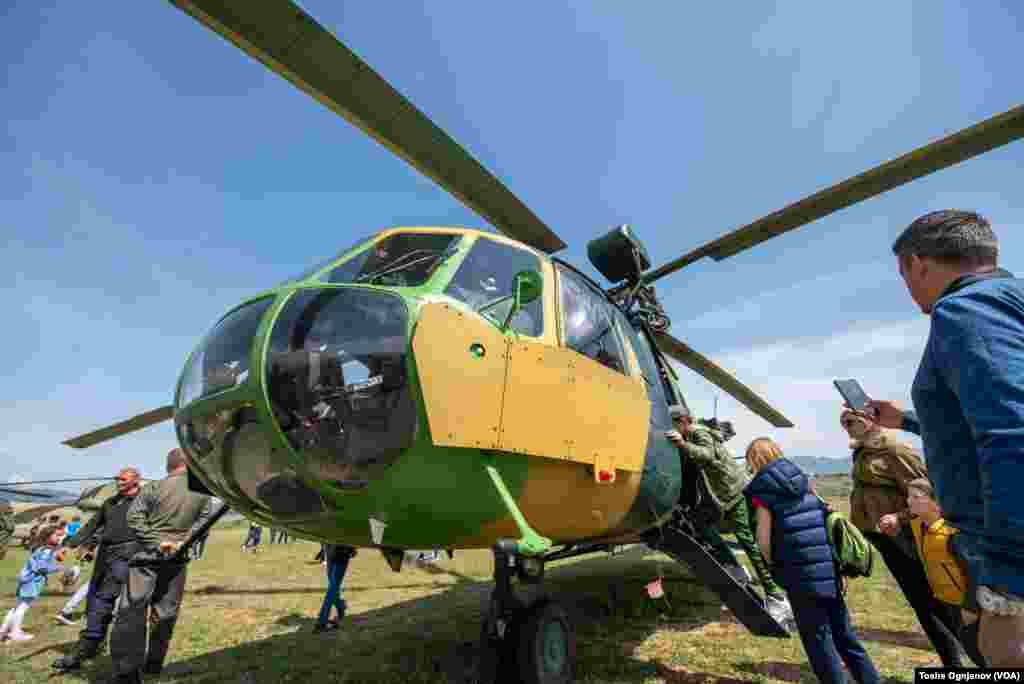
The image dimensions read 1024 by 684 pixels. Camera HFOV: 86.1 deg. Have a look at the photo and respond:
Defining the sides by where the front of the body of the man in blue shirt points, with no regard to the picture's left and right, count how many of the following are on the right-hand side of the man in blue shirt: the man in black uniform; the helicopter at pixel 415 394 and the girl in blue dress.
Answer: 0

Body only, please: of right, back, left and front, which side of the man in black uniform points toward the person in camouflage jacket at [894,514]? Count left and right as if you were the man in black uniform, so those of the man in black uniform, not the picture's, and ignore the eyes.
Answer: left

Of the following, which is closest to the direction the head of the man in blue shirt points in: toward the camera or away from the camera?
away from the camera

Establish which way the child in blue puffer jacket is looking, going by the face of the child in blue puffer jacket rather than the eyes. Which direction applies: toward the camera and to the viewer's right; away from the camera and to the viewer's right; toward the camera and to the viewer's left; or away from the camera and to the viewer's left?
away from the camera and to the viewer's left

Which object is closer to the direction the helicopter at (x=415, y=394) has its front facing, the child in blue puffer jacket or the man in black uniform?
the man in black uniform

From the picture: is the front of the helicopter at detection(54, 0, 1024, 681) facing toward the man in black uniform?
no

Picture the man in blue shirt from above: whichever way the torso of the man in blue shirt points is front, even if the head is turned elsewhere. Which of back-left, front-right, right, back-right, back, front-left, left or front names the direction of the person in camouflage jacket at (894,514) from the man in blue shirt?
front-right

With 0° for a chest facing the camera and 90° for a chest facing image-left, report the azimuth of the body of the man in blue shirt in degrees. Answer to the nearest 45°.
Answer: approximately 135°

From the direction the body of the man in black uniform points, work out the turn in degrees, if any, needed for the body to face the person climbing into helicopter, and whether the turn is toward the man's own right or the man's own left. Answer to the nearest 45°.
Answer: approximately 90° to the man's own left

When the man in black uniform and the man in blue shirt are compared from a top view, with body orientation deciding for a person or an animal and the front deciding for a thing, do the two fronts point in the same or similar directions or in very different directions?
very different directions

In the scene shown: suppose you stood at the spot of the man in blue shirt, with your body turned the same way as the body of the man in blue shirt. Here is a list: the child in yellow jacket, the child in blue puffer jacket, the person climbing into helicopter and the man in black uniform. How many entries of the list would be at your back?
0

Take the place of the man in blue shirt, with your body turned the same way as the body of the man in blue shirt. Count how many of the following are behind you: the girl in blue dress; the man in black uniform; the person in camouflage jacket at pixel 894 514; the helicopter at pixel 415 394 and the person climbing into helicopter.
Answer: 0
